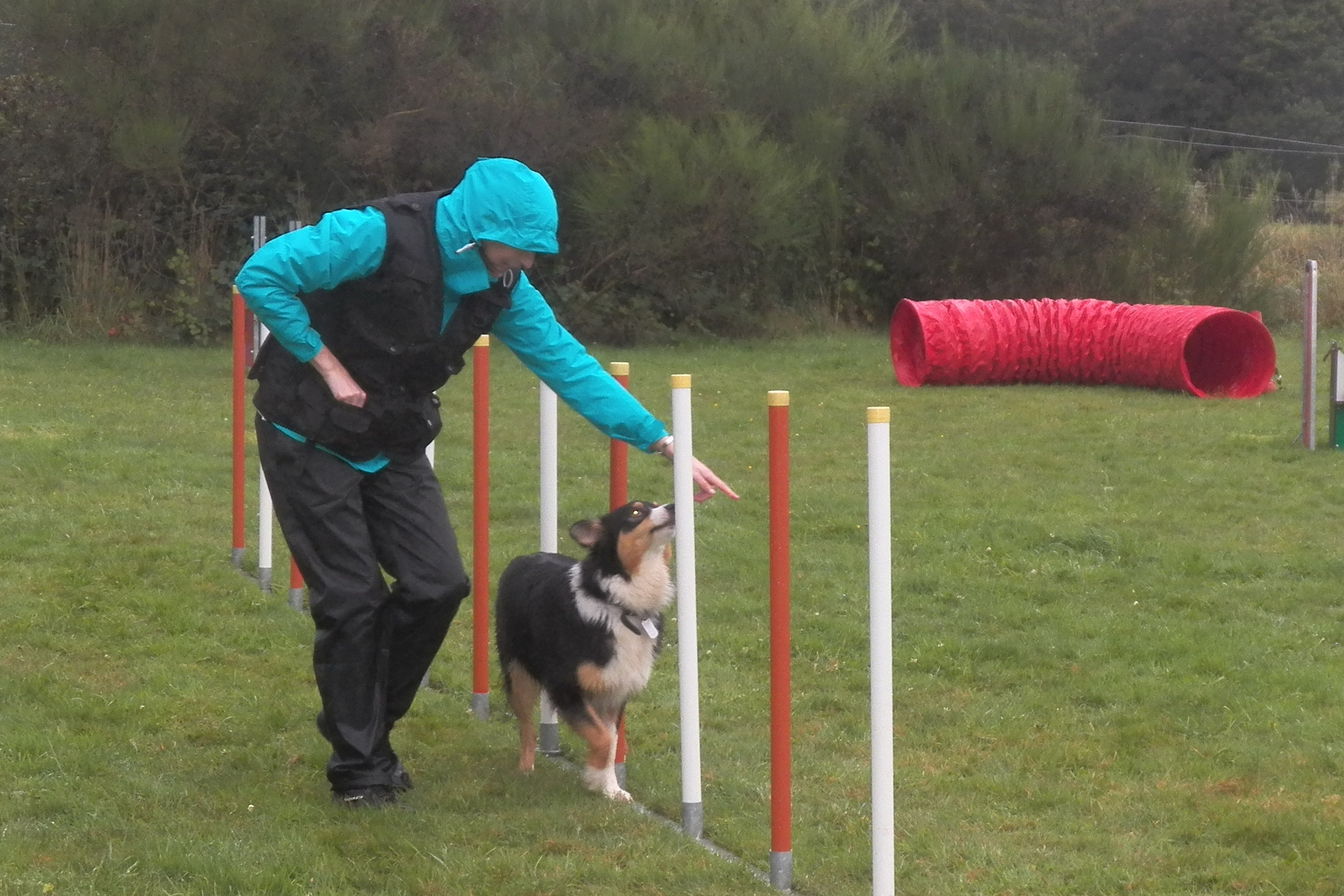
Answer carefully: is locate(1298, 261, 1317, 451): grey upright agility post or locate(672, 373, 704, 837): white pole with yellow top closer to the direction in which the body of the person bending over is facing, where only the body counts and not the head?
the white pole with yellow top

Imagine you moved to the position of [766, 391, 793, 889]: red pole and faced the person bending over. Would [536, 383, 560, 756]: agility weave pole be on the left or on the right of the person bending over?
right

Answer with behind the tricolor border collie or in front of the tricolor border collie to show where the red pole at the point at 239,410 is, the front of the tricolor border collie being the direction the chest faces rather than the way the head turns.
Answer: behind

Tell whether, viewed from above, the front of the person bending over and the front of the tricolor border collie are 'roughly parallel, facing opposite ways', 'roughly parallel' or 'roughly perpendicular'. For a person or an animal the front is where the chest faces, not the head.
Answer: roughly parallel

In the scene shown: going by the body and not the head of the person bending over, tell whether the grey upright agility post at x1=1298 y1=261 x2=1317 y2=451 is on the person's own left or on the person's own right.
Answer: on the person's own left

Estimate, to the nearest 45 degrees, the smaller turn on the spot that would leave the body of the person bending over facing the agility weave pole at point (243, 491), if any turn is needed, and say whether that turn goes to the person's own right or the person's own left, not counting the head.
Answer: approximately 135° to the person's own left

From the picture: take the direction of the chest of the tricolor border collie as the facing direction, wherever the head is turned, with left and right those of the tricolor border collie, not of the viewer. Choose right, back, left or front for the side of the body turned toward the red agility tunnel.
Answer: left

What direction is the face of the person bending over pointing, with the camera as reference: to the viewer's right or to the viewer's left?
to the viewer's right

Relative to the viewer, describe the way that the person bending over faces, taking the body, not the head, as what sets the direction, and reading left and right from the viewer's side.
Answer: facing the viewer and to the right of the viewer

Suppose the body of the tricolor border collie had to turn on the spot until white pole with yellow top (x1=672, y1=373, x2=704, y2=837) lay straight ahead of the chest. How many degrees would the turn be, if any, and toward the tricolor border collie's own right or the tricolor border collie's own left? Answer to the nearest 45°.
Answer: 0° — it already faces it

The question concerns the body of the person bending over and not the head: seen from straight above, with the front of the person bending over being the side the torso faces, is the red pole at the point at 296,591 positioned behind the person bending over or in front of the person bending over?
behind

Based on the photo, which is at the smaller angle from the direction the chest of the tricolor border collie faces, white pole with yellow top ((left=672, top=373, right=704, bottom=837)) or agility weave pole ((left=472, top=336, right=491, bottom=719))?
the white pole with yellow top
